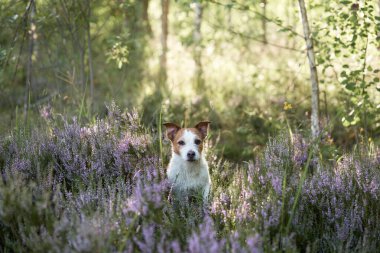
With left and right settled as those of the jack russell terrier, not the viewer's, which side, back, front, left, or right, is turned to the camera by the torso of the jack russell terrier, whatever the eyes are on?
front

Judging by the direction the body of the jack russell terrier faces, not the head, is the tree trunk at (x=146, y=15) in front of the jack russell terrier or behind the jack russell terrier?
behind
